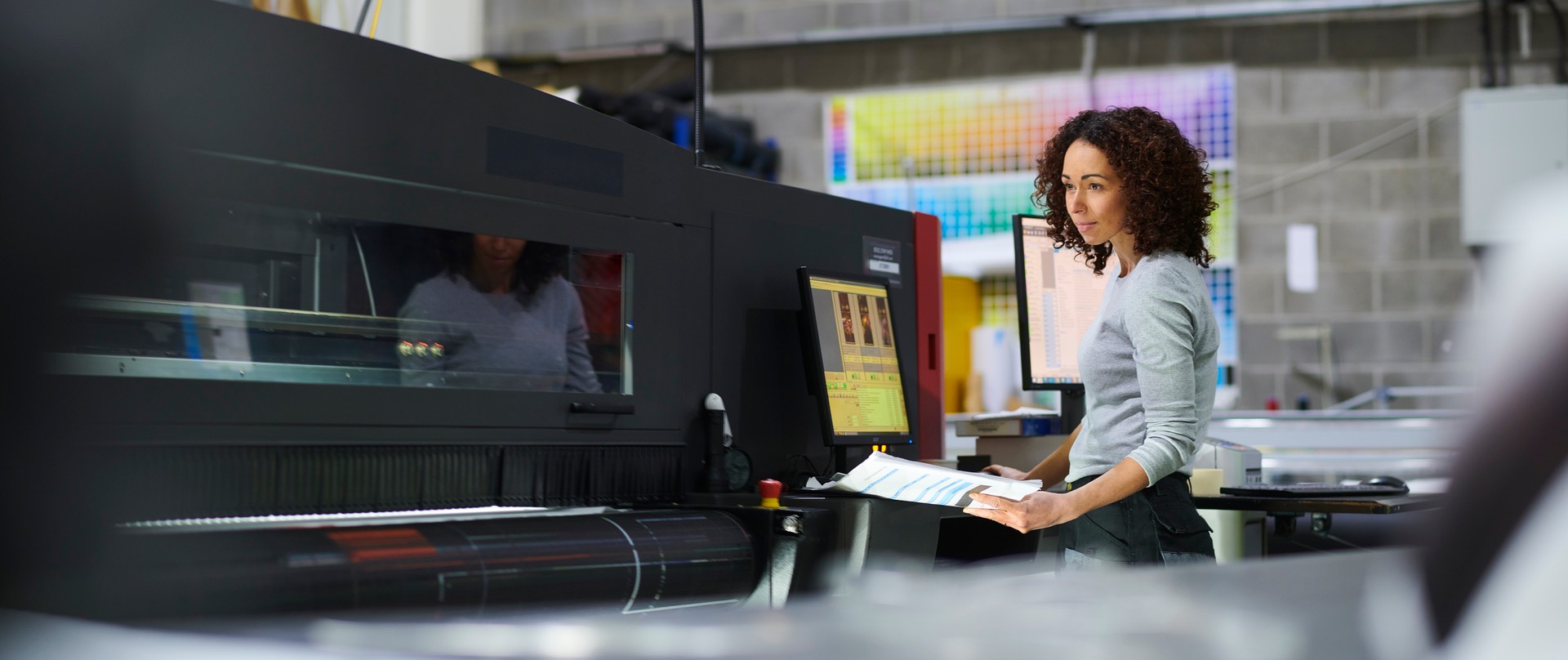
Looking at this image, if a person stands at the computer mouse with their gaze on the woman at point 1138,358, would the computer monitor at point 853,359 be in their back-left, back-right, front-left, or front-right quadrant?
front-right

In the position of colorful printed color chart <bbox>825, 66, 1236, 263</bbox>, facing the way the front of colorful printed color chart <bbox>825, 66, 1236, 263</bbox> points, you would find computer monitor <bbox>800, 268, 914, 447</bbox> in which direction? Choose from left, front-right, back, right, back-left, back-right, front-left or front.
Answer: front

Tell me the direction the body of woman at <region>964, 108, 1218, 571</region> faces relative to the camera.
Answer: to the viewer's left

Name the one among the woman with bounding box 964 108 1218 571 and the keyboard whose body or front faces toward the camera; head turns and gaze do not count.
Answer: the keyboard

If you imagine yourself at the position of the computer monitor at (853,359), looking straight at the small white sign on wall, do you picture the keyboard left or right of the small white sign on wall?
right

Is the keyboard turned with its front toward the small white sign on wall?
no

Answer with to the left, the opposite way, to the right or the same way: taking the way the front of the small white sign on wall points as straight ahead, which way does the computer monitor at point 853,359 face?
to the left

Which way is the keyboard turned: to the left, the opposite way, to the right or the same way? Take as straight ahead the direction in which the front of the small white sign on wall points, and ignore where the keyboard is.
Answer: the same way

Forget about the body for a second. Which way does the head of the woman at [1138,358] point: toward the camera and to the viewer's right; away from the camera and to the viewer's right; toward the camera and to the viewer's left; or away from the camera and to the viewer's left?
toward the camera and to the viewer's left

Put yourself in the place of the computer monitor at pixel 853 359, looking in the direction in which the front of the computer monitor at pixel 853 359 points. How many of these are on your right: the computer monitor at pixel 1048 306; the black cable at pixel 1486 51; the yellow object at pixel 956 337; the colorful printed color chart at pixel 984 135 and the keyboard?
0

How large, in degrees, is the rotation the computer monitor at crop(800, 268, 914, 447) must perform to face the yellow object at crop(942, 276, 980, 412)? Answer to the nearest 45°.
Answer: approximately 135° to its left

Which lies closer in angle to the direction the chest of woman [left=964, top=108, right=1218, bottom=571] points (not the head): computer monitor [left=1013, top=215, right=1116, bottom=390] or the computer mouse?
the computer monitor

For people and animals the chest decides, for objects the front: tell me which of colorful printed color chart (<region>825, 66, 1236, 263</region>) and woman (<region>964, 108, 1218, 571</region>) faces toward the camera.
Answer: the colorful printed color chart

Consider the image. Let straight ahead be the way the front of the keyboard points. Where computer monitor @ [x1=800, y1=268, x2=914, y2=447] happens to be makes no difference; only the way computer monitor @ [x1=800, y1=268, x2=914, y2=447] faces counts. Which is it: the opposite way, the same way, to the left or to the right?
to the left

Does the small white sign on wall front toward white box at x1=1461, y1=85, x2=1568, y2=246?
no

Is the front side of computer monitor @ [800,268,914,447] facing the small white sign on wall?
no

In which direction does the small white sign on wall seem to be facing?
toward the camera

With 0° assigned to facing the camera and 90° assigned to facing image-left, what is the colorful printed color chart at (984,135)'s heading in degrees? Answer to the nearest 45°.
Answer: approximately 0°

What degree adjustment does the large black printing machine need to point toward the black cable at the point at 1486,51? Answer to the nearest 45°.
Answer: approximately 90° to its left

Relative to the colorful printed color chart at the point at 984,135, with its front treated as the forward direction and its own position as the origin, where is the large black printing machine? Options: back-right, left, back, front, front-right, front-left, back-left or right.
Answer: front
